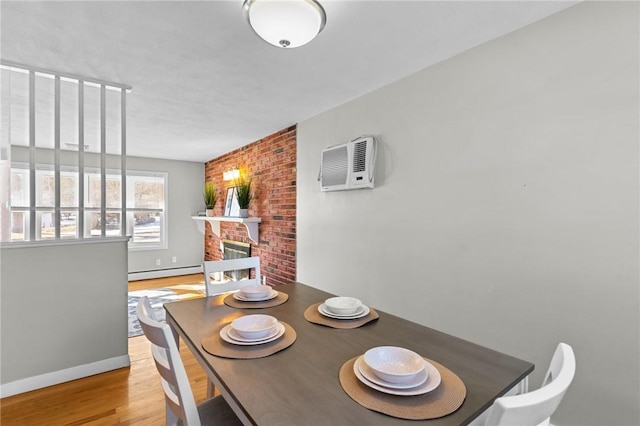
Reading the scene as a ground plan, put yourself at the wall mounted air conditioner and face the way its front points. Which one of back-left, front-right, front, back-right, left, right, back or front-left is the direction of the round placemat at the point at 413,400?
front-left

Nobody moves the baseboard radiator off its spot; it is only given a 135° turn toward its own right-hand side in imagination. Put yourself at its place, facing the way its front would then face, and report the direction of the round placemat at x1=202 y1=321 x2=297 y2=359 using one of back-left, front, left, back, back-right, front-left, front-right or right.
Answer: back-left

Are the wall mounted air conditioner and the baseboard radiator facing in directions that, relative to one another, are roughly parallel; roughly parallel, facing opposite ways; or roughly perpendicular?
roughly perpendicular

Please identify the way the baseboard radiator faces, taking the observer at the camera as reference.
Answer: facing the viewer

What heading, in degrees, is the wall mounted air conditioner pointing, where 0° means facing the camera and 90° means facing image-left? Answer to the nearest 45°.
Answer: approximately 45°

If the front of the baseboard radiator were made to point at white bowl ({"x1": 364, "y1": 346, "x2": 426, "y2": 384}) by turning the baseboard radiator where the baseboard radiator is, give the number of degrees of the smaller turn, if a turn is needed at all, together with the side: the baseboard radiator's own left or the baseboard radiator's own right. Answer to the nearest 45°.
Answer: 0° — it already faces it

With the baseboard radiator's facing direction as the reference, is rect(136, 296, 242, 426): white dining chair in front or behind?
in front

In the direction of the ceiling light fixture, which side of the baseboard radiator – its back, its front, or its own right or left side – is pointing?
front

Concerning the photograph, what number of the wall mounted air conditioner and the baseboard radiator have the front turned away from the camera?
0

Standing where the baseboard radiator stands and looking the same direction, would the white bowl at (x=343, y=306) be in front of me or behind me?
in front

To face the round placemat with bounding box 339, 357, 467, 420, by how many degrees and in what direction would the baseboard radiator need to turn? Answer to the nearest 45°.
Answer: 0° — it already faces it

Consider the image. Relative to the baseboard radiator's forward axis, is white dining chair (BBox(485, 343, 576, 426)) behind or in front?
in front
